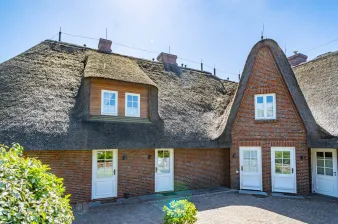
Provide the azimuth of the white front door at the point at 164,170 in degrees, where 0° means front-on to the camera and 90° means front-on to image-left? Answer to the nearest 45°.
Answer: approximately 0°

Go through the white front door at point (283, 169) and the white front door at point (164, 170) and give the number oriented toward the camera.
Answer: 2

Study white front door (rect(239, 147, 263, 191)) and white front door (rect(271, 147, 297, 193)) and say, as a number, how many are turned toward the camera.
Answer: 2

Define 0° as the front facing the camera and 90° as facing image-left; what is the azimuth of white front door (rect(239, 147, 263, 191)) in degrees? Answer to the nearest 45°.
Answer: approximately 0°

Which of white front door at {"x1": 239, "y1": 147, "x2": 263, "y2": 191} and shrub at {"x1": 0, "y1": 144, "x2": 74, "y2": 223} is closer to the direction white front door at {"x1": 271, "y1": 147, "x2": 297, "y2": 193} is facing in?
the shrub
